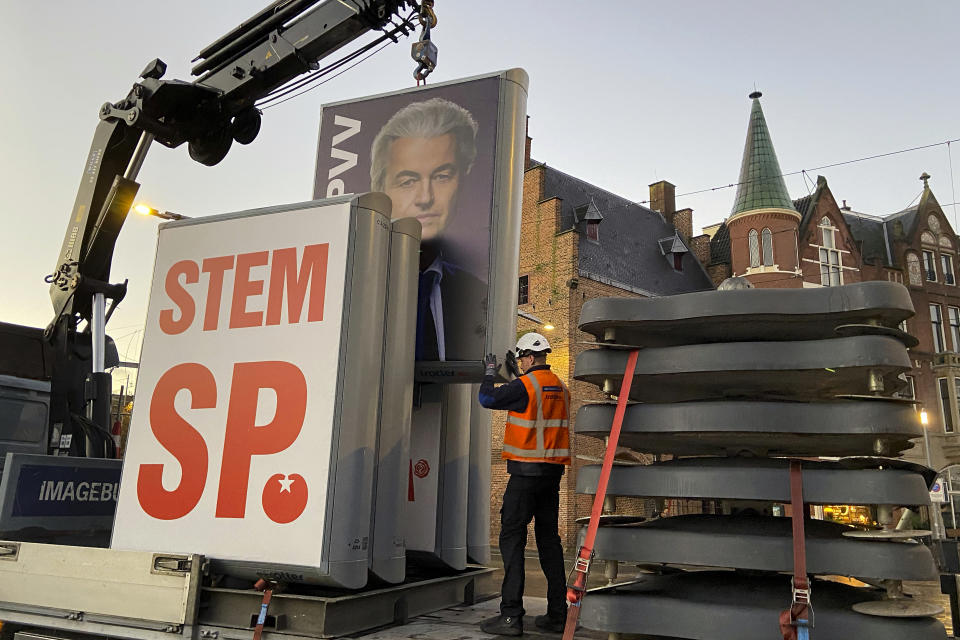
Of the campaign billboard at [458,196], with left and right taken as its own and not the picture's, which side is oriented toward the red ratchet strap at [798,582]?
left

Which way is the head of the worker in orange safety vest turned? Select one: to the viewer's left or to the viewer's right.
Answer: to the viewer's left

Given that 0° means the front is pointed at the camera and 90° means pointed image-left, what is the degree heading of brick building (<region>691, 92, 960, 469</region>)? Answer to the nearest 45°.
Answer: approximately 45°

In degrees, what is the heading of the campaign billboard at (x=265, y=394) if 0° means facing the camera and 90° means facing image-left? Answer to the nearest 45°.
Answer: approximately 45°

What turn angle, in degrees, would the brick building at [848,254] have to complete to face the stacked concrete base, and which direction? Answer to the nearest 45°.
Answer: approximately 45° to its left

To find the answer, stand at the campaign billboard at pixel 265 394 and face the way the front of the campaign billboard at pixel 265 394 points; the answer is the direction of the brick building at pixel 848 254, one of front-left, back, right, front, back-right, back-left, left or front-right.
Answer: back

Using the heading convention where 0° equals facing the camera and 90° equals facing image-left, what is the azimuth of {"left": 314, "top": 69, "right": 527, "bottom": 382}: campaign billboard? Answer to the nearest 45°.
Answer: approximately 45°

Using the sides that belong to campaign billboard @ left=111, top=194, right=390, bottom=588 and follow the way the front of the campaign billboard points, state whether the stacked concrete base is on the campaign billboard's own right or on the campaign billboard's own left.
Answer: on the campaign billboard's own left
